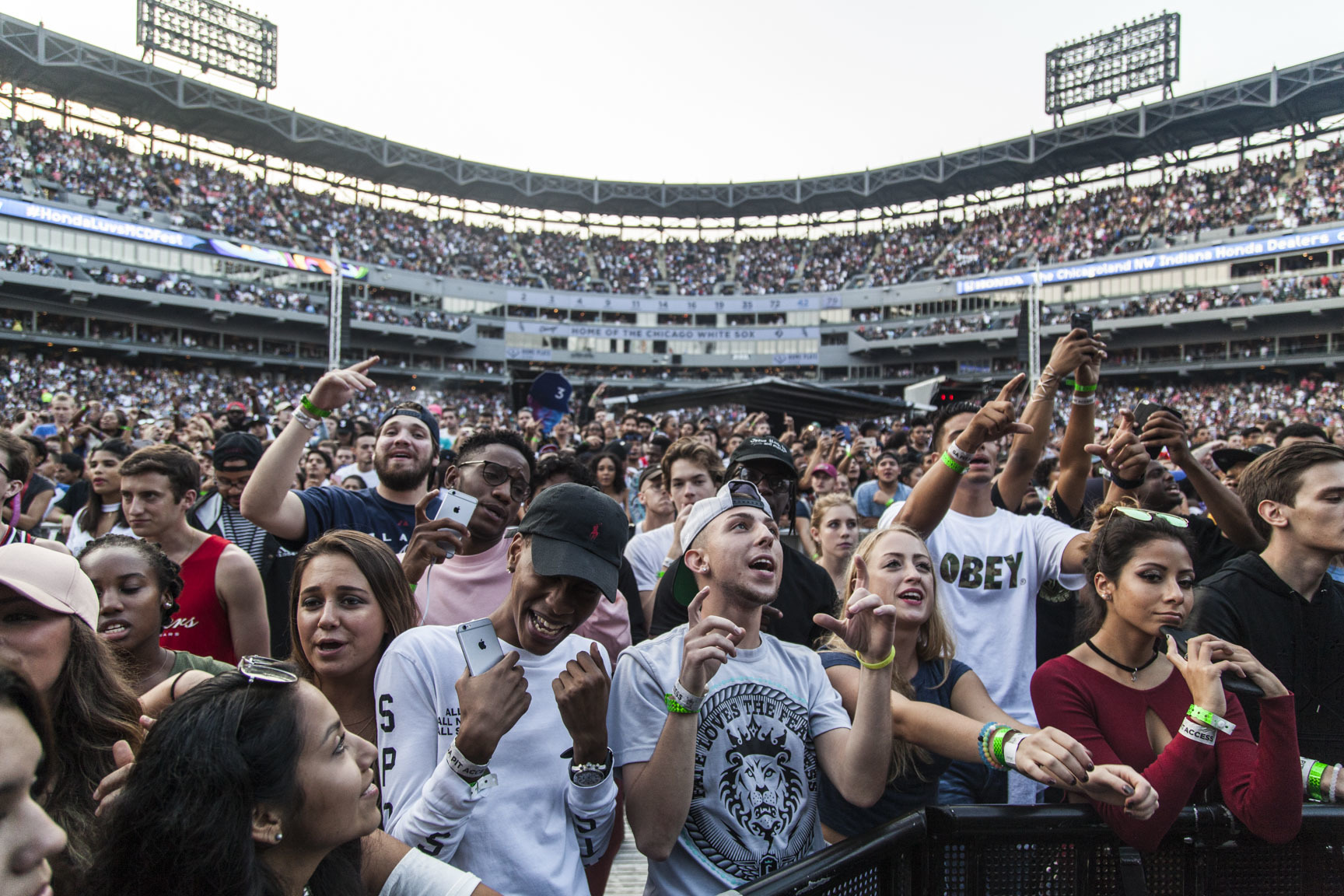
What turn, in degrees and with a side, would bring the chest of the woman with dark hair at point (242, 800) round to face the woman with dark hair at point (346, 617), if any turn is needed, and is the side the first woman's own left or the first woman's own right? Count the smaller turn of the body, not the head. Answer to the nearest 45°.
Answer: approximately 90° to the first woman's own left

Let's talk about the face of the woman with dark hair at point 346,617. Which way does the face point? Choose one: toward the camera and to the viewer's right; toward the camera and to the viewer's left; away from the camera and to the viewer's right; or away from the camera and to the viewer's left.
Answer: toward the camera and to the viewer's left

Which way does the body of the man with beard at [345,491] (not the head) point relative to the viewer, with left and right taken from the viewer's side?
facing the viewer

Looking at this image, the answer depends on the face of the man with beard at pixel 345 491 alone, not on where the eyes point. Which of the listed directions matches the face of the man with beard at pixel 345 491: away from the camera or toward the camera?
toward the camera

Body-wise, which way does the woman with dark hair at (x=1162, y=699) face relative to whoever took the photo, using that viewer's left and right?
facing the viewer and to the right of the viewer

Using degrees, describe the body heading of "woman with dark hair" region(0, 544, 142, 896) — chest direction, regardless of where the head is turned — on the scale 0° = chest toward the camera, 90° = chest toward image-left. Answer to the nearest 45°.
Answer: approximately 45°

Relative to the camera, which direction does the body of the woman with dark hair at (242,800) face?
to the viewer's right

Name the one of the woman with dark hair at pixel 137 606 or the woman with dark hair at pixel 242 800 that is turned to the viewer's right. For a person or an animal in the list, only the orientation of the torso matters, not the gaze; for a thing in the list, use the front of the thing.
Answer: the woman with dark hair at pixel 242 800

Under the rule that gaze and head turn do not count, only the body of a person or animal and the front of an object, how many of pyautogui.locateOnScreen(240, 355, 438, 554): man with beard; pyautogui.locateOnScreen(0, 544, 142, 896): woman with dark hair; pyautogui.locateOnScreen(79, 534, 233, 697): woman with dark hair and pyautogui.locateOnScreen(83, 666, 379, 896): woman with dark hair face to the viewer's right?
1
